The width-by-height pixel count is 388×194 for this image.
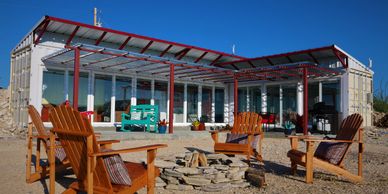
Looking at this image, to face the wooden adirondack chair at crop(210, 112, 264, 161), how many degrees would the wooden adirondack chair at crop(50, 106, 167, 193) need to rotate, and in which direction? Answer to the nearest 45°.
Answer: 0° — it already faces it

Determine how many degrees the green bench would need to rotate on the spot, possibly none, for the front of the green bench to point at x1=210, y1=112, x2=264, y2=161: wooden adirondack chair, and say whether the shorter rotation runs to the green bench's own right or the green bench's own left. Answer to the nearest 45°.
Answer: approximately 45° to the green bench's own left

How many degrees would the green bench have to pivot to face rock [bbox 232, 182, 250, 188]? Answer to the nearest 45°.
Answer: approximately 45° to its left

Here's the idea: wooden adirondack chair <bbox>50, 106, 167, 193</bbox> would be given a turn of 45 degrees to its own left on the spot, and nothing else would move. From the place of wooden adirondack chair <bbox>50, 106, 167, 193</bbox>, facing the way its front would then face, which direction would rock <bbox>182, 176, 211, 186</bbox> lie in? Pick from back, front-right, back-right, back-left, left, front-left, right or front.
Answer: front-right

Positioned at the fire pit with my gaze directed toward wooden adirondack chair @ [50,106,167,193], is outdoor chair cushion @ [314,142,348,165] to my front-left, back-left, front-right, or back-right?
back-left

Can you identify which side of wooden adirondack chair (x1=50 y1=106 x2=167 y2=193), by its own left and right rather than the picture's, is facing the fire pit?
front

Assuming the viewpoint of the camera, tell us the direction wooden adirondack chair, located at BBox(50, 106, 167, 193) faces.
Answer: facing away from the viewer and to the right of the viewer

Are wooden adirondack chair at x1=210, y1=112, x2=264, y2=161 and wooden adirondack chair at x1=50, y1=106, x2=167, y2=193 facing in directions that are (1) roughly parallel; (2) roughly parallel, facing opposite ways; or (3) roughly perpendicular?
roughly parallel, facing opposite ways

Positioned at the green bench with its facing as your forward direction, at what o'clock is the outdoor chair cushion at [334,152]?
The outdoor chair cushion is roughly at 10 o'clock from the green bench.

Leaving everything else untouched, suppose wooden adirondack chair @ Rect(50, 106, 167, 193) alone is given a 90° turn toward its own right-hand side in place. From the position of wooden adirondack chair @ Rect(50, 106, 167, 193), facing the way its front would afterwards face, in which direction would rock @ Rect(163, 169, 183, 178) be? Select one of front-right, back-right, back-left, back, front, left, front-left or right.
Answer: left

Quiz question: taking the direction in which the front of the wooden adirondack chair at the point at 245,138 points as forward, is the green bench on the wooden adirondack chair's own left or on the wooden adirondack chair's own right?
on the wooden adirondack chair's own right

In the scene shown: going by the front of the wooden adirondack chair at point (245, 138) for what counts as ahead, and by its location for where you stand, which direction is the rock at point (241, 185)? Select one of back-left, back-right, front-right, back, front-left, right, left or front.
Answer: front-left

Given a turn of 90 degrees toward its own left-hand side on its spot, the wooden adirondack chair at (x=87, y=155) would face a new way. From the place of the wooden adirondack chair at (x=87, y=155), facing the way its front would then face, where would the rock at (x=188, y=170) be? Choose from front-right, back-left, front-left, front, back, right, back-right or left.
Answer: right

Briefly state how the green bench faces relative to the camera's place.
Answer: facing the viewer and to the left of the viewer

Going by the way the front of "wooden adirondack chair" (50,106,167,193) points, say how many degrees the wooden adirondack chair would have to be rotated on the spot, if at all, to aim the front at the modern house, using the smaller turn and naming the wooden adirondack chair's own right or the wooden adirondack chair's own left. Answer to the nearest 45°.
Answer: approximately 45° to the wooden adirondack chair's own left

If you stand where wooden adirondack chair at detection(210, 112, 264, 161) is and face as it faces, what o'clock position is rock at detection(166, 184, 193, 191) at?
The rock is roughly at 11 o'clock from the wooden adirondack chair.

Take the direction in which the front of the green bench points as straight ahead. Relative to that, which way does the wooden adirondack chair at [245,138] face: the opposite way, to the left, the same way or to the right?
the same way

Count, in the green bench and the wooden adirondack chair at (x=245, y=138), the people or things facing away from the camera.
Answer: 0
